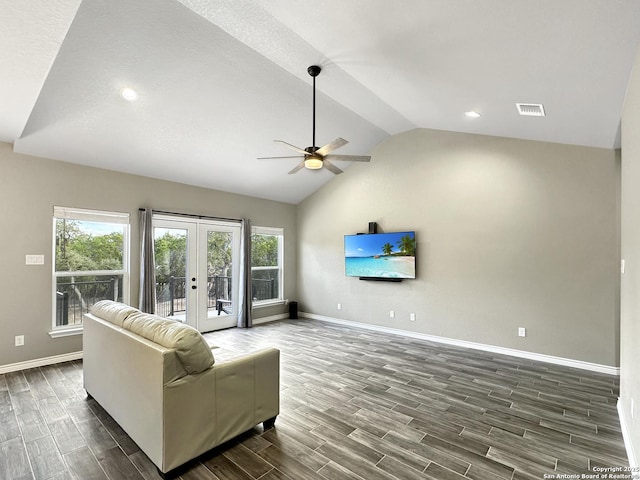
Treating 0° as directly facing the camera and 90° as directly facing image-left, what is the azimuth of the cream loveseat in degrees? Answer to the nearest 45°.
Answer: approximately 225°

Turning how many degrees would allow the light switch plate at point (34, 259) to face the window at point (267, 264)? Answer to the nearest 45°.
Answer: approximately 90° to its left

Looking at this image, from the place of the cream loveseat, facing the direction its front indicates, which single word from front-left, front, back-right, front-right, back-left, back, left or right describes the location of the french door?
front-left

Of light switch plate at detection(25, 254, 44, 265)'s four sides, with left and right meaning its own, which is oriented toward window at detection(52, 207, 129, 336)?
left

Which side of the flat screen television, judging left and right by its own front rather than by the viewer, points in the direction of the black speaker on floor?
right

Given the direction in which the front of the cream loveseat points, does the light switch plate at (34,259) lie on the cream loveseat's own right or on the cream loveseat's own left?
on the cream loveseat's own left

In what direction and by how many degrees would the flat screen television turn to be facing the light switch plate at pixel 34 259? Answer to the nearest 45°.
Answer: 0° — it already faces it

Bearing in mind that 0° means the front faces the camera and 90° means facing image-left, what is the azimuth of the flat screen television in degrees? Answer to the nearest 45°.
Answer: approximately 45°

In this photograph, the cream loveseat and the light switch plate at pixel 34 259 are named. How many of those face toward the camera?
1

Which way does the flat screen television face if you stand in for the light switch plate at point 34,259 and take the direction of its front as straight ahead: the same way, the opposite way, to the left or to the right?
to the right
